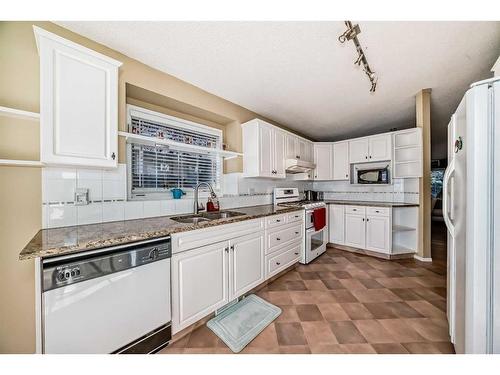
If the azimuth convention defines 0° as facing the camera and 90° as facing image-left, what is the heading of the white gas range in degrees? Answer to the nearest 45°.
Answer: approximately 315°

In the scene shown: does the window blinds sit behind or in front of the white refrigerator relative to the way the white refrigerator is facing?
in front

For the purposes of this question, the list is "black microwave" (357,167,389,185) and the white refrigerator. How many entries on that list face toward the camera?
1

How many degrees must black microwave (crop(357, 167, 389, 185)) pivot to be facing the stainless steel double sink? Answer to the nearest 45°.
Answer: approximately 45° to its right

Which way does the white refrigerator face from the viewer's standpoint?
to the viewer's left

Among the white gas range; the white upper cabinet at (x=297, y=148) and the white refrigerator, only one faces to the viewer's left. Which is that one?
the white refrigerator

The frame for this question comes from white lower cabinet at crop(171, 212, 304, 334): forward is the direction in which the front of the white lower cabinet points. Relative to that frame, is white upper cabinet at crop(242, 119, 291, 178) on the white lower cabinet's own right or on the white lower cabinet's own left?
on the white lower cabinet's own left

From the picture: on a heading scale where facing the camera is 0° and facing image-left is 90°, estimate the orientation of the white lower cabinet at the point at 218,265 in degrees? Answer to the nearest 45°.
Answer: approximately 315°

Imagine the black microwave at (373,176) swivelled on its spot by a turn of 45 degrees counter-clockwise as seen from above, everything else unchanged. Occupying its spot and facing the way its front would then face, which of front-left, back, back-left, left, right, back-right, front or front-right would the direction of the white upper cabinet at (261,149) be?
right

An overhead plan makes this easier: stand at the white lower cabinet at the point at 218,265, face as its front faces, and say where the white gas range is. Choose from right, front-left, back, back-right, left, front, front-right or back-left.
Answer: left

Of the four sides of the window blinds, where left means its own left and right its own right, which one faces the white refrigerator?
front

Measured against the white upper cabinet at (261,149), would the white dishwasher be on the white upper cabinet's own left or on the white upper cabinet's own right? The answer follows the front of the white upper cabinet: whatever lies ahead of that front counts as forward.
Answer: on the white upper cabinet's own right

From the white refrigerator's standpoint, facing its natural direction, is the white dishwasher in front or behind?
in front
